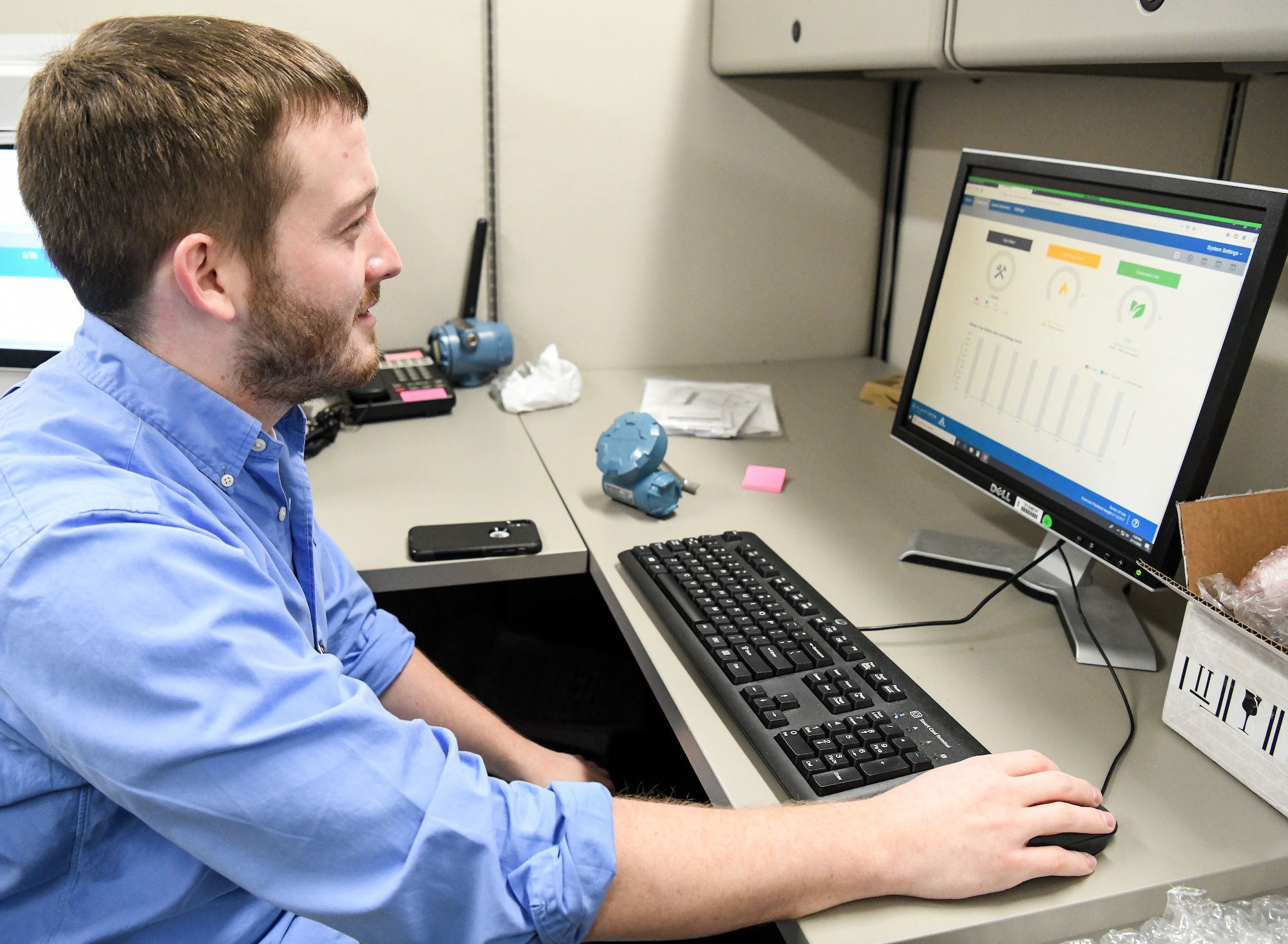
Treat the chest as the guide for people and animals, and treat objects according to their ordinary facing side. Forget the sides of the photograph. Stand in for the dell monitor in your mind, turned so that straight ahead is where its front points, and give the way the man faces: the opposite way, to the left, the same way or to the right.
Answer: the opposite way

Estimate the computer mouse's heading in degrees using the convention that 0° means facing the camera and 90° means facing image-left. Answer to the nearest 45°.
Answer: approximately 270°

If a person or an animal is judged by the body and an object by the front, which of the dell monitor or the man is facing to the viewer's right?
the man

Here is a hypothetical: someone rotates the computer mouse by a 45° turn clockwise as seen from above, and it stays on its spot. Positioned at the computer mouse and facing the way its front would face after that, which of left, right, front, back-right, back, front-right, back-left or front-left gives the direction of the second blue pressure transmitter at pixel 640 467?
back

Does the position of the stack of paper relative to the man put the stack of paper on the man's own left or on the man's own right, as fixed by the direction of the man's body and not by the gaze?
on the man's own left

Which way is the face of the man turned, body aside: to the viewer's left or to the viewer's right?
to the viewer's right

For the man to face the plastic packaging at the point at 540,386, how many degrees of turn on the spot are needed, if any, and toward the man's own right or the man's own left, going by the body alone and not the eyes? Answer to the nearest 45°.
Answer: approximately 90° to the man's own left

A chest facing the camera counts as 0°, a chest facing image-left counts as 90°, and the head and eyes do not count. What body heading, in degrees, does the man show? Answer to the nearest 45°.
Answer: approximately 270°

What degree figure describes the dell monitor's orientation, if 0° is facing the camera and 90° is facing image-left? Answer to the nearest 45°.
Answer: approximately 45°
